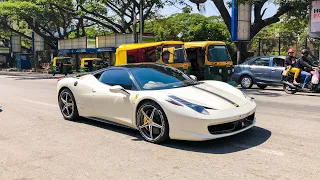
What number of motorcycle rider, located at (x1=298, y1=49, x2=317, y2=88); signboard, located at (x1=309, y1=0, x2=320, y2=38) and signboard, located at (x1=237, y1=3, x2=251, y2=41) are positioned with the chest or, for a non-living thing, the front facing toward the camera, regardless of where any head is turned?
2

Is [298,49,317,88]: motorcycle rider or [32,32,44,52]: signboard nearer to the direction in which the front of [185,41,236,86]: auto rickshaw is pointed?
the motorcycle rider

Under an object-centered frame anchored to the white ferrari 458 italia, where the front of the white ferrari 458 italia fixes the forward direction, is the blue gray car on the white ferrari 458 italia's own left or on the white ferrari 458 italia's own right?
on the white ferrari 458 italia's own left

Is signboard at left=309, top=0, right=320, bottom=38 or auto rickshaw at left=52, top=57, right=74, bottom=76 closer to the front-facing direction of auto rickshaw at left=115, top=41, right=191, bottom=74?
the signboard

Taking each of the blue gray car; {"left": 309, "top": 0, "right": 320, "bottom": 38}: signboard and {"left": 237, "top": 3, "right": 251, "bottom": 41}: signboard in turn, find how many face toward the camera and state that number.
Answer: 2

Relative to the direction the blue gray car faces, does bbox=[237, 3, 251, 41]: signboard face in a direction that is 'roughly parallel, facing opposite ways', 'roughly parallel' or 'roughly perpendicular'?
roughly perpendicular
